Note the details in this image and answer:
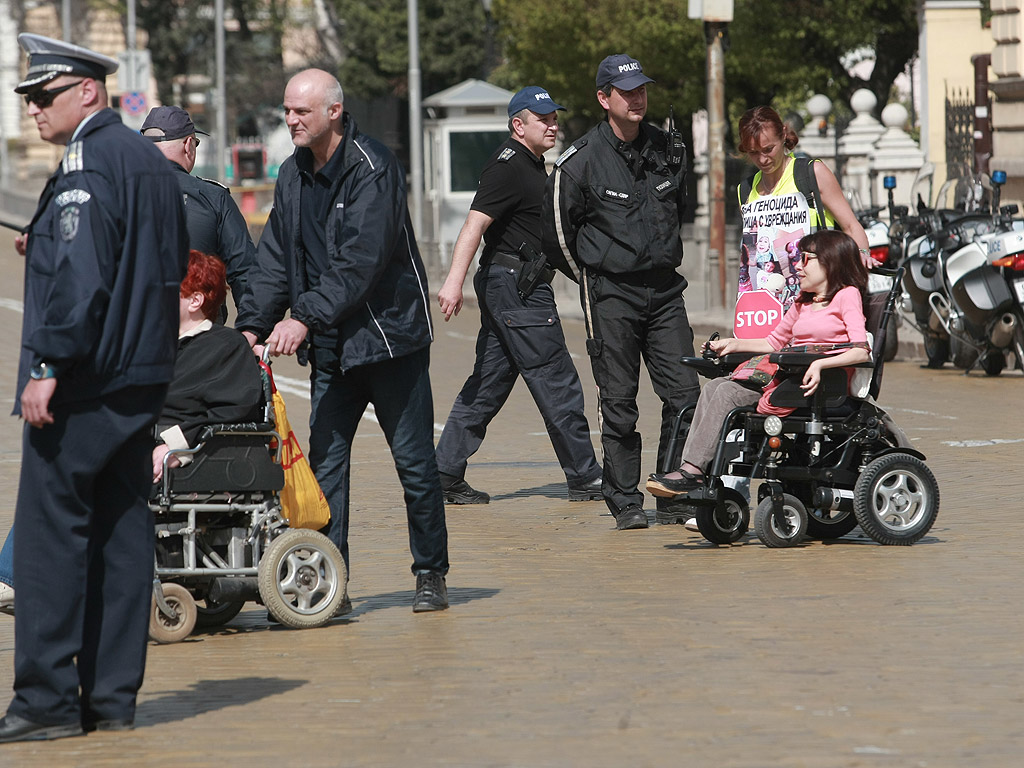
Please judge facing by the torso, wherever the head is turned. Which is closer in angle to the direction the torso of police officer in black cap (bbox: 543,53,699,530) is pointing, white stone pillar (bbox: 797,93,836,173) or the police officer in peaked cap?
the police officer in peaked cap

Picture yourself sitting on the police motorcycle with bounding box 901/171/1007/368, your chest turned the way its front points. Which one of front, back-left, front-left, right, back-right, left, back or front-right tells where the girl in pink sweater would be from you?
back-left

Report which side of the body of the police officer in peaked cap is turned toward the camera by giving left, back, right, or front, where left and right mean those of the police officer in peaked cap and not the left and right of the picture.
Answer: left

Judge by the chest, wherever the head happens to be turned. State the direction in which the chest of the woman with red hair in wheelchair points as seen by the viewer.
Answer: to the viewer's left
